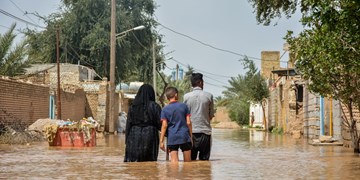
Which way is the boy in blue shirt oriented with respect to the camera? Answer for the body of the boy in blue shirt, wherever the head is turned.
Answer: away from the camera

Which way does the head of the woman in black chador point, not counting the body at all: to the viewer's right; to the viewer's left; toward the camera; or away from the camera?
away from the camera

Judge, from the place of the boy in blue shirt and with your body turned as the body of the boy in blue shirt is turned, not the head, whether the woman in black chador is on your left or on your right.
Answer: on your left

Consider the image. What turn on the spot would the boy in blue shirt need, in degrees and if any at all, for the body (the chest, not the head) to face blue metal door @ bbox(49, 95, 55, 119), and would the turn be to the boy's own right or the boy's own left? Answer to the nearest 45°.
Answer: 0° — they already face it

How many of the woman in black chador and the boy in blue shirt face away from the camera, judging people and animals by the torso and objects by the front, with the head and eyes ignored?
2

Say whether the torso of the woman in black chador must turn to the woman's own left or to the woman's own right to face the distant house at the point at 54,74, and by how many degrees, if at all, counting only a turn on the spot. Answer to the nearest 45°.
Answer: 0° — they already face it

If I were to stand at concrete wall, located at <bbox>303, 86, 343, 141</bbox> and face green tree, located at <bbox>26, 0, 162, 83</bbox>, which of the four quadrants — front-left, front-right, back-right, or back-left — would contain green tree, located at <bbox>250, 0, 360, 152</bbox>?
back-left

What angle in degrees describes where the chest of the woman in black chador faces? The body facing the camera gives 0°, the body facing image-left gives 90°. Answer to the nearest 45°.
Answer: approximately 180°

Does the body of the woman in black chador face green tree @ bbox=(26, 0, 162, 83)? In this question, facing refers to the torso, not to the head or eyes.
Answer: yes

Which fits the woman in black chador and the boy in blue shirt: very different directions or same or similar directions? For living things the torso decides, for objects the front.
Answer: same or similar directions

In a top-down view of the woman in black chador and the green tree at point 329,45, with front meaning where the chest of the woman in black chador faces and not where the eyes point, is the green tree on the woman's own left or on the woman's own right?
on the woman's own right

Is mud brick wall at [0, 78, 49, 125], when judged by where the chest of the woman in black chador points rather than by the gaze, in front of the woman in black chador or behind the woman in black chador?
in front

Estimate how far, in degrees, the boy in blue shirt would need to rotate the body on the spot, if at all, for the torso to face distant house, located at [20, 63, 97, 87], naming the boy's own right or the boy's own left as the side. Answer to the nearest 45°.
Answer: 0° — they already face it
